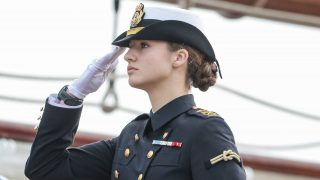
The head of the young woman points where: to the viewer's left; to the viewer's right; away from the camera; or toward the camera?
to the viewer's left

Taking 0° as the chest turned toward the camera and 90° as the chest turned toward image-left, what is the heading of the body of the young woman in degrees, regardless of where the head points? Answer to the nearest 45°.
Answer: approximately 45°

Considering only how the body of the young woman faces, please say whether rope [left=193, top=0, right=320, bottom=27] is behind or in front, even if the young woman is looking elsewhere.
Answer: behind
